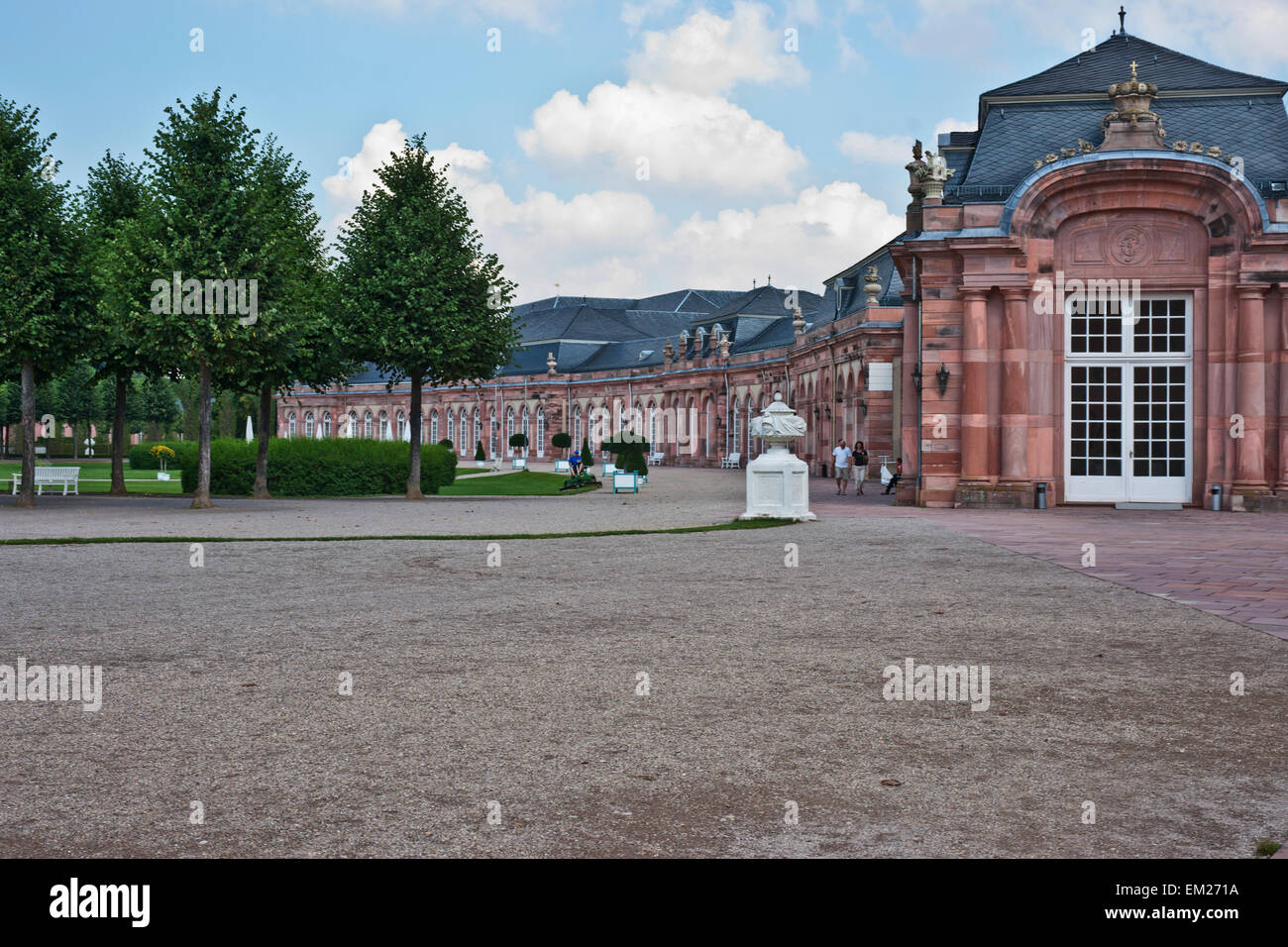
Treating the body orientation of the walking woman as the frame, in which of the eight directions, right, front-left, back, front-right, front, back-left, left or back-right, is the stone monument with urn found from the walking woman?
front

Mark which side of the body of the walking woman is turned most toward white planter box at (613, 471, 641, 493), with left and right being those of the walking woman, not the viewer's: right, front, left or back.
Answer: right

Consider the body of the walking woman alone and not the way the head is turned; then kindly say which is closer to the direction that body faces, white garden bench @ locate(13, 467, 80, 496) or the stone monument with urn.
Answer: the stone monument with urn

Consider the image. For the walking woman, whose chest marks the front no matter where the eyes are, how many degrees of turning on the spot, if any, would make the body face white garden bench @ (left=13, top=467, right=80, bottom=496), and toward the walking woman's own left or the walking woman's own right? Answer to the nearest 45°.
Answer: approximately 90° to the walking woman's own right

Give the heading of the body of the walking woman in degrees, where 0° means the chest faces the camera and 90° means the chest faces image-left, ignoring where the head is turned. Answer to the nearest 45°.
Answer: approximately 0°

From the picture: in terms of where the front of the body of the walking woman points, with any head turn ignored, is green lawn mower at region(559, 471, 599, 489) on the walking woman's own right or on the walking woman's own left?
on the walking woman's own right

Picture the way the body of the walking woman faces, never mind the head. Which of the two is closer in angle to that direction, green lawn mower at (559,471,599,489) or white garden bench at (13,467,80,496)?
the white garden bench
